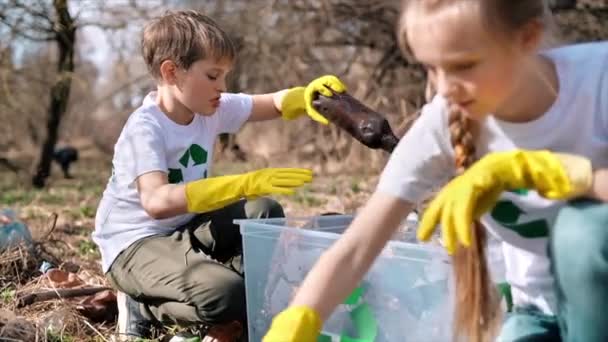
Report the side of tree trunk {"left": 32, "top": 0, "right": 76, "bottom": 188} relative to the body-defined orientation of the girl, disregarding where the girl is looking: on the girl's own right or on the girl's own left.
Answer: on the girl's own right

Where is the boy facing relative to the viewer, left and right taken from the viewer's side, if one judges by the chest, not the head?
facing the viewer and to the right of the viewer

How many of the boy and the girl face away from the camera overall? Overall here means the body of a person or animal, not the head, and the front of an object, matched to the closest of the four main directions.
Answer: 0

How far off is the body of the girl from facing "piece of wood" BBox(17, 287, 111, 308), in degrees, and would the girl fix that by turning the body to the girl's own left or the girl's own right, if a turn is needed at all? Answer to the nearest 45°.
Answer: approximately 90° to the girl's own right

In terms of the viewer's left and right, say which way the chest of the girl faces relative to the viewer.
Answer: facing the viewer and to the left of the viewer

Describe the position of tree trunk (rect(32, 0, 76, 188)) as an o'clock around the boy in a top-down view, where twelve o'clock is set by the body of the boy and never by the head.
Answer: The tree trunk is roughly at 7 o'clock from the boy.

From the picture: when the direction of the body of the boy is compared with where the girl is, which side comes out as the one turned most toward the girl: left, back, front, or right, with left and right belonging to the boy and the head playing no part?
front

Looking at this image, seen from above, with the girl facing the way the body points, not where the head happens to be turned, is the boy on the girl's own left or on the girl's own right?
on the girl's own right
